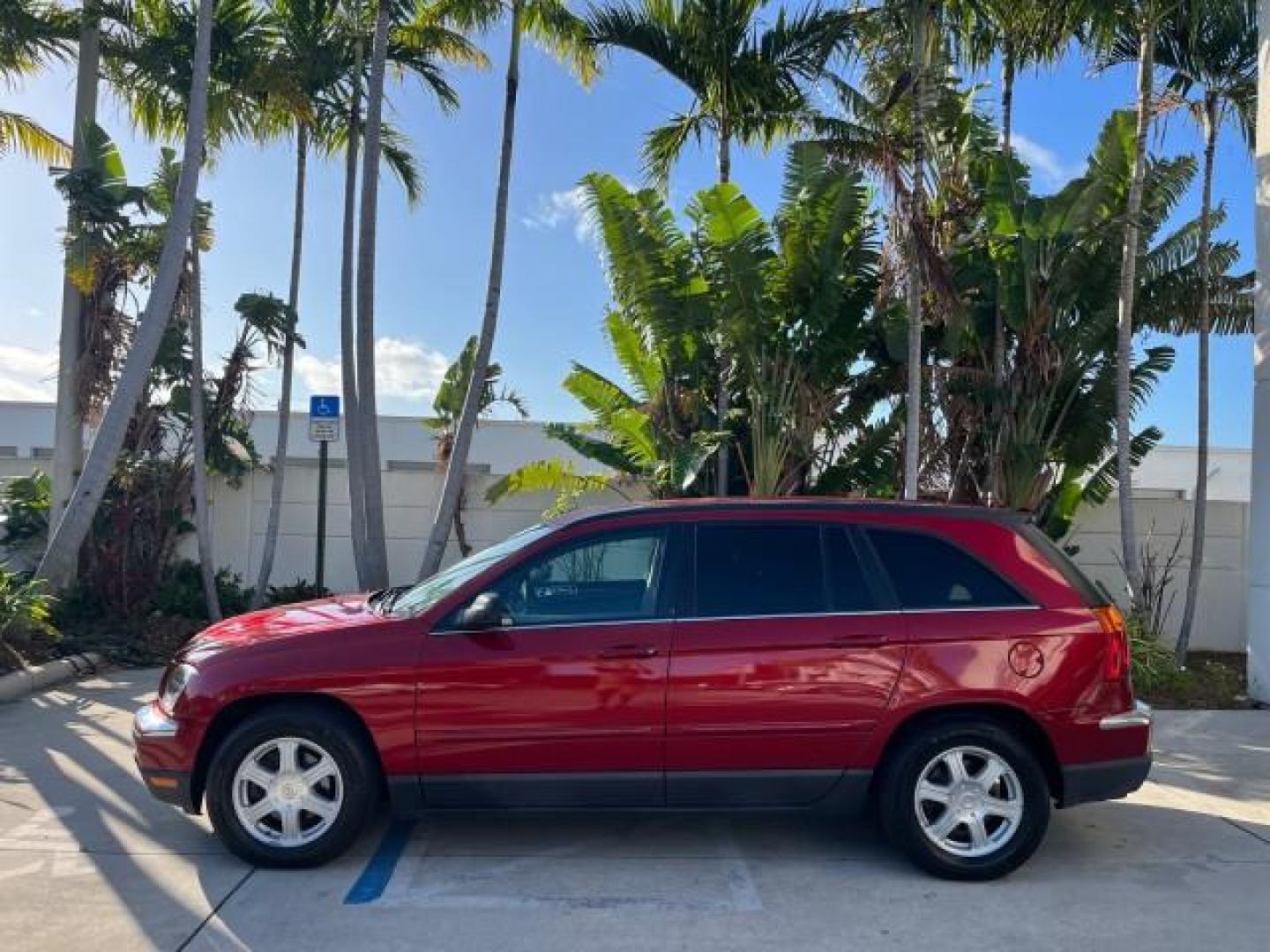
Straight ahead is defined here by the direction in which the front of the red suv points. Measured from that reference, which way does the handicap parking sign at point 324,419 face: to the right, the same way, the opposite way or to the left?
to the left

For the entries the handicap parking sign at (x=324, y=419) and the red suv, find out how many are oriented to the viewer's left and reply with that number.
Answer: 1

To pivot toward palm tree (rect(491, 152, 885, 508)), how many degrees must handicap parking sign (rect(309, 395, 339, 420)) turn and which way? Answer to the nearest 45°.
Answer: approximately 90° to its left

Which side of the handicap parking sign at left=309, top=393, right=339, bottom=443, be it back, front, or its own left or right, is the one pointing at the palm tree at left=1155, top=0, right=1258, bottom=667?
left

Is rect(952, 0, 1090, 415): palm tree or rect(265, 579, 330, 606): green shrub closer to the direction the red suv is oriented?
the green shrub

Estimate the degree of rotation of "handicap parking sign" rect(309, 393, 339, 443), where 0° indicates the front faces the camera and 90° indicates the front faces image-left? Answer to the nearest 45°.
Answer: approximately 0°

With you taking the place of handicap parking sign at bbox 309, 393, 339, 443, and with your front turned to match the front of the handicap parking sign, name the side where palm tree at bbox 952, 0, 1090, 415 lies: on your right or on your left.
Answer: on your left

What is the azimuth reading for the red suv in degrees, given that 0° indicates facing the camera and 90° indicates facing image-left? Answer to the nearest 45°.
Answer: approximately 90°

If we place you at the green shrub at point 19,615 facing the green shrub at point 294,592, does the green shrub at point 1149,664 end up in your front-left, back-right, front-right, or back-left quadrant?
front-right

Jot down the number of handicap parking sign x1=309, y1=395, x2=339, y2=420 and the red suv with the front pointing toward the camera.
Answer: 1

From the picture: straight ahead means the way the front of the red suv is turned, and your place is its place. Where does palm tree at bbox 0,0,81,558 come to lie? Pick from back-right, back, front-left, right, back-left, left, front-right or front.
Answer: front-right

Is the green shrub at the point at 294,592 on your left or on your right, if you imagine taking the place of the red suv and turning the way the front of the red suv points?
on your right

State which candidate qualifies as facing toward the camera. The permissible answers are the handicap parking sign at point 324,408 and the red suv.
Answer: the handicap parking sign

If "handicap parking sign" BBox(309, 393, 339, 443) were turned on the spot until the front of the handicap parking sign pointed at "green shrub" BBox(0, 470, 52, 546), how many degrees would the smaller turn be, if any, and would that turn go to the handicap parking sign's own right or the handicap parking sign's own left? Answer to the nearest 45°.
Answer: approximately 135° to the handicap parking sign's own right
